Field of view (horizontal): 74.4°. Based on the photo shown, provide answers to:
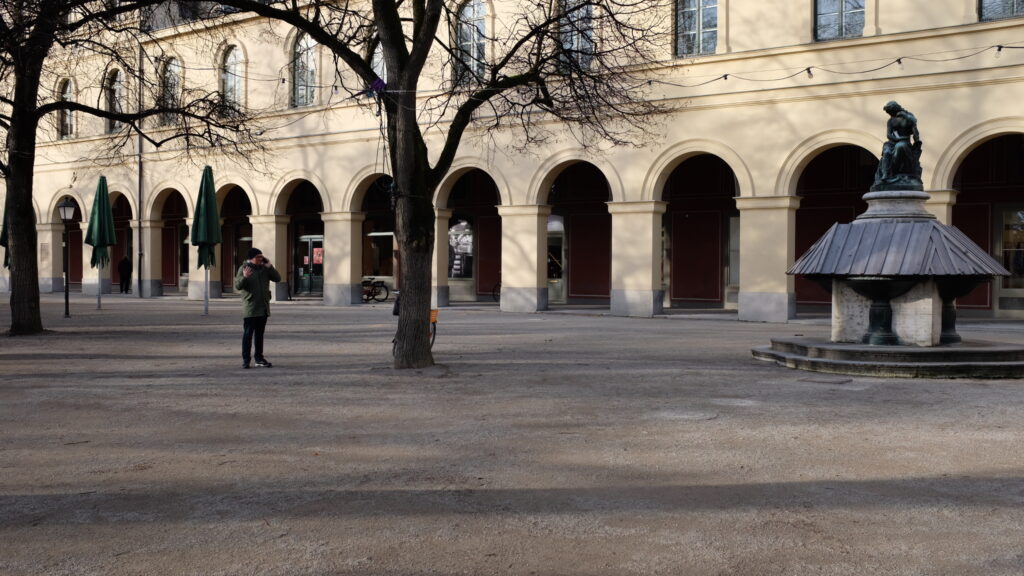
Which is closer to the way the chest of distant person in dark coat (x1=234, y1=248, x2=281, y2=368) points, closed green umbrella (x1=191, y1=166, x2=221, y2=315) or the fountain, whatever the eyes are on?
the fountain

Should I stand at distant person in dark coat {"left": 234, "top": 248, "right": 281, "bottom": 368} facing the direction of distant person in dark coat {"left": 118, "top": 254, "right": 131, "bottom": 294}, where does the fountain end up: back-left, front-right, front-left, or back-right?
back-right

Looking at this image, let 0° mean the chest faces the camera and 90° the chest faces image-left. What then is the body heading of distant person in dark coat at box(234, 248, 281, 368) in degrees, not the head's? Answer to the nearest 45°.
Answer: approximately 315°

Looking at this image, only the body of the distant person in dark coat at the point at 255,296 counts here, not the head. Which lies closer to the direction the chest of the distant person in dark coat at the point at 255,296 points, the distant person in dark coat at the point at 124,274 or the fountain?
the fountain

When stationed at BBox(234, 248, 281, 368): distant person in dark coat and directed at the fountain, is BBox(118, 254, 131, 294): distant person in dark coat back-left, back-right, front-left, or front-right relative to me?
back-left

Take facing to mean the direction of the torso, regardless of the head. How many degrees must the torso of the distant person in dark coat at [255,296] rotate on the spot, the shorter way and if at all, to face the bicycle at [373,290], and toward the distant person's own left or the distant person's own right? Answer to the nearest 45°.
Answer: approximately 135° to the distant person's own left

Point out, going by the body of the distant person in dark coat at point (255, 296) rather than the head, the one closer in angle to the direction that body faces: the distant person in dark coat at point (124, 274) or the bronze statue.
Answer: the bronze statue
